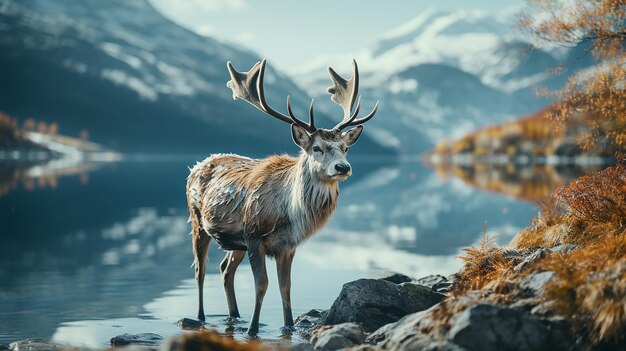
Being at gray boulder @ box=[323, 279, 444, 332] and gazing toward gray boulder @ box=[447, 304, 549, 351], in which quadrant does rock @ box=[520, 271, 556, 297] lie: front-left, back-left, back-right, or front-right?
front-left

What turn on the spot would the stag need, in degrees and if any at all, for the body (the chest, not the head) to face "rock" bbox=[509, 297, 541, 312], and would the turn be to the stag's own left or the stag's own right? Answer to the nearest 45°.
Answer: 0° — it already faces it

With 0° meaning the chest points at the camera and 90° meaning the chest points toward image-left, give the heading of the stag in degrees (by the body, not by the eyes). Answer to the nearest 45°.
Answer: approximately 315°

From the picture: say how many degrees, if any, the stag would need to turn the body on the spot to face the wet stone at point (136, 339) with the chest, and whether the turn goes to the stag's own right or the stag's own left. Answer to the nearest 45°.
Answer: approximately 135° to the stag's own right

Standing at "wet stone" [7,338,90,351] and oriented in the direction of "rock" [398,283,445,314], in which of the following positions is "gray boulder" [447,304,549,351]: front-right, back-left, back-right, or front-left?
front-right

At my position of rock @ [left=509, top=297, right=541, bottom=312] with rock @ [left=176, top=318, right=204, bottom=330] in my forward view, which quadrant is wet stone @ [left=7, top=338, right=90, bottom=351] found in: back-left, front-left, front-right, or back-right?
front-left

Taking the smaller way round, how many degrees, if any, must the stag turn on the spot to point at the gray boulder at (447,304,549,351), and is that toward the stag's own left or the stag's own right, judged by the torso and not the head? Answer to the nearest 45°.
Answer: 0° — it already faces it

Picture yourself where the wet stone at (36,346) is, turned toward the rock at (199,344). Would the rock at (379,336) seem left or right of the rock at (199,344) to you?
left

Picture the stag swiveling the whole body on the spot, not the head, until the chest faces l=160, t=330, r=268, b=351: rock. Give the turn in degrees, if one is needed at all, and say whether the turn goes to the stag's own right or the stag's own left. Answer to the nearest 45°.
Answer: approximately 45° to the stag's own right

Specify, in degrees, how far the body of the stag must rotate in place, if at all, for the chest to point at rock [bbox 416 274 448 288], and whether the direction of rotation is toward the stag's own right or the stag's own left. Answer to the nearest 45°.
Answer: approximately 90° to the stag's own left
